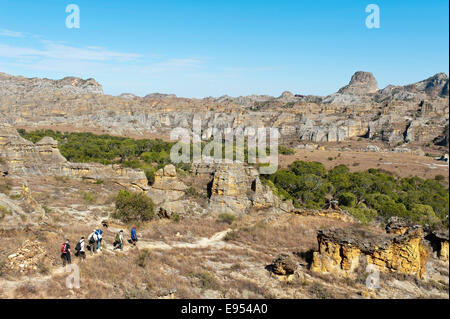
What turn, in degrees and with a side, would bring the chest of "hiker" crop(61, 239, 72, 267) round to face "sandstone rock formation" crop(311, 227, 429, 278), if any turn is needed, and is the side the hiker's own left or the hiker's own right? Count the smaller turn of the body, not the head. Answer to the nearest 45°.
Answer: approximately 45° to the hiker's own right

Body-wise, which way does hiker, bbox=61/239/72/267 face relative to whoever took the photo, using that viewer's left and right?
facing away from the viewer and to the right of the viewer

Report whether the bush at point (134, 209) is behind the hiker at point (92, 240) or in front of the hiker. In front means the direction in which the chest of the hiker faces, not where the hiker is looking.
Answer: in front

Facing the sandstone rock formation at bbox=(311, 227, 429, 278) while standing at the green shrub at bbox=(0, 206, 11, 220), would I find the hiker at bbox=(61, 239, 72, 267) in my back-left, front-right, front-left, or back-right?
front-right

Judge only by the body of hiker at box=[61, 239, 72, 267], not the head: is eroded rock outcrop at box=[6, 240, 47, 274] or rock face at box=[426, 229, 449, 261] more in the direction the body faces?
the rock face

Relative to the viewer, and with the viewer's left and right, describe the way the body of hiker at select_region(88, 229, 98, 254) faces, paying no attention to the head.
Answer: facing away from the viewer and to the right of the viewer

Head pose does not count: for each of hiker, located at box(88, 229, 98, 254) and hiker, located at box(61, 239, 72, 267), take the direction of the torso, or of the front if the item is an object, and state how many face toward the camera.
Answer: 0

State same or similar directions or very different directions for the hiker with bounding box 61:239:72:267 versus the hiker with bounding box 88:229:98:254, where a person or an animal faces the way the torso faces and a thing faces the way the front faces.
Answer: same or similar directions

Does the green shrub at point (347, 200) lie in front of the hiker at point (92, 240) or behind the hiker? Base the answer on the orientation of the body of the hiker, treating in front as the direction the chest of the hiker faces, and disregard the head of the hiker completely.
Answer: in front

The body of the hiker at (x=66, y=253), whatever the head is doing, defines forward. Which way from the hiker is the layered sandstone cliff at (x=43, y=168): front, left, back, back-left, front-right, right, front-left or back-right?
front-left

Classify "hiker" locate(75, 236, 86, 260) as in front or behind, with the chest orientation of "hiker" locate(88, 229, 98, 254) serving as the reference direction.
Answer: behind
